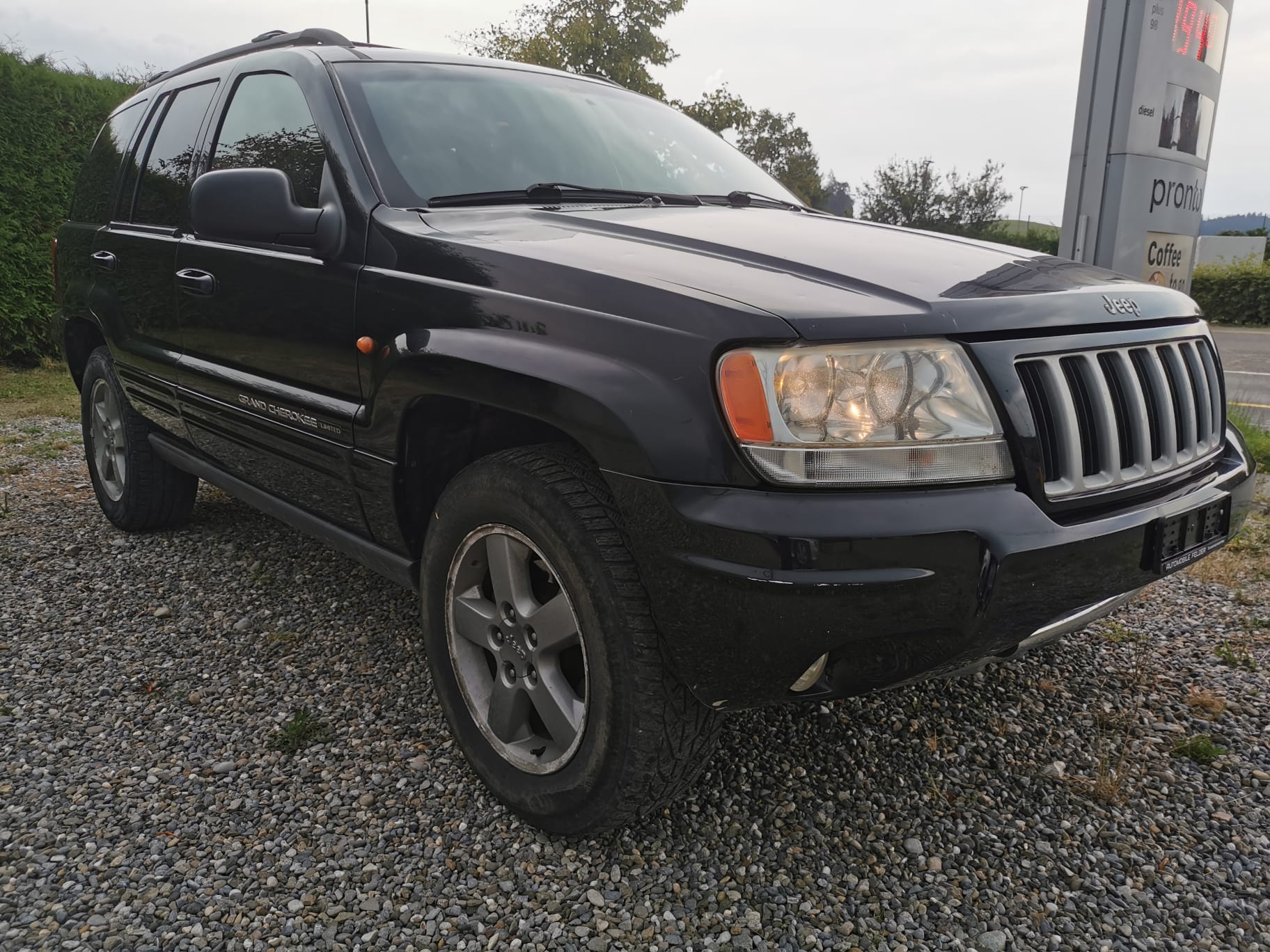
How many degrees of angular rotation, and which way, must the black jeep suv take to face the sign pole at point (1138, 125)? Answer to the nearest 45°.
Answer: approximately 90° to its left

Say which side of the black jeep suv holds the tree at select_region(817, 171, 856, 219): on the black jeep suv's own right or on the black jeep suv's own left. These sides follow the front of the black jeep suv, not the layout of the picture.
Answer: on the black jeep suv's own left

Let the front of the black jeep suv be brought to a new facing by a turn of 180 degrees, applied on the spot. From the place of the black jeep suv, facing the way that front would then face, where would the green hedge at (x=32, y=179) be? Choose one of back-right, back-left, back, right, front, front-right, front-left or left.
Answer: front

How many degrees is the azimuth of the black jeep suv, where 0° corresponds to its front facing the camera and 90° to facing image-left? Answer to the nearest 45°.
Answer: approximately 315°

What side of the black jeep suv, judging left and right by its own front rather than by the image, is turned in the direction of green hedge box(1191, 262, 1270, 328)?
left

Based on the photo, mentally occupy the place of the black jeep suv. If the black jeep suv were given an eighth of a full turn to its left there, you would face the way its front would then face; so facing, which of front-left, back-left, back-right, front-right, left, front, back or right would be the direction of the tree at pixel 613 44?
left

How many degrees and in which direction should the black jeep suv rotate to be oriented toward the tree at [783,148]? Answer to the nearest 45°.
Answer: approximately 135° to its left

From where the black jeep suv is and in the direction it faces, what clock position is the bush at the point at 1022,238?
The bush is roughly at 8 o'clock from the black jeep suv.
